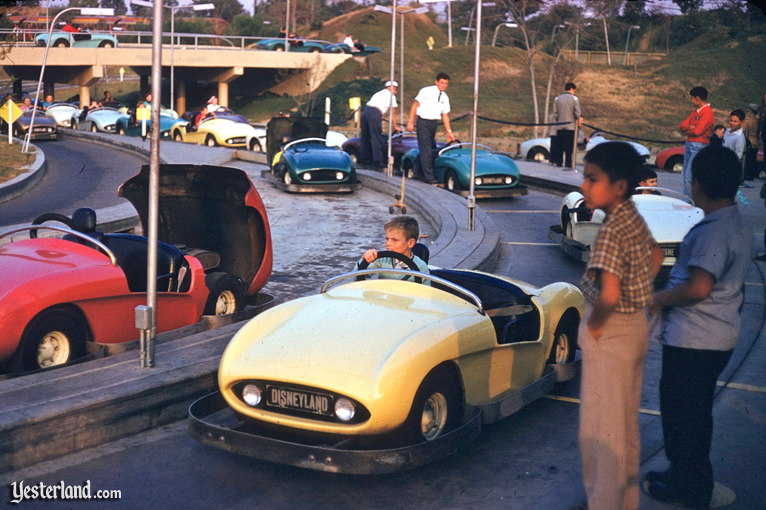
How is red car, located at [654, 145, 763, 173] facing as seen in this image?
to the viewer's left

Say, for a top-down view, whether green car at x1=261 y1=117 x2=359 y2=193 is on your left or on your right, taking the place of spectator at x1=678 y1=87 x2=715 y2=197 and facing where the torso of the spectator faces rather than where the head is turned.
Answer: on your right

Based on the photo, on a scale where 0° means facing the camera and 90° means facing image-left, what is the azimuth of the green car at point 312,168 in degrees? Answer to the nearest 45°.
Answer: approximately 315°

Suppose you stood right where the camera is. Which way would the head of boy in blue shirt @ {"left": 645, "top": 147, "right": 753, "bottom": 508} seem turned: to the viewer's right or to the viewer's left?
to the viewer's left

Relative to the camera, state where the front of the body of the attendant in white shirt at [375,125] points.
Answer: to the viewer's right

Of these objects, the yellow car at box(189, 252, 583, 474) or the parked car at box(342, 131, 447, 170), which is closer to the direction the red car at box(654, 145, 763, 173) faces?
the parked car

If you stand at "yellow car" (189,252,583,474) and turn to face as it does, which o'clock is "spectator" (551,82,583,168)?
The spectator is roughly at 5 o'clock from the yellow car.
